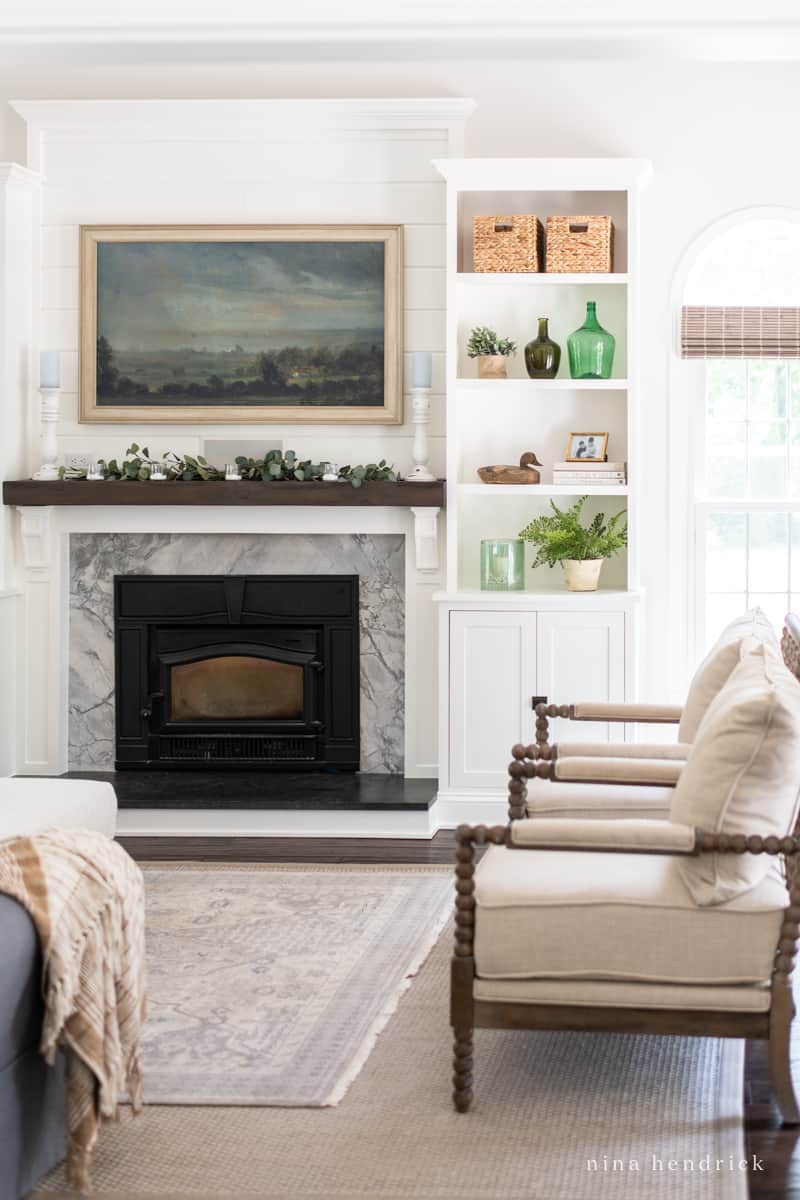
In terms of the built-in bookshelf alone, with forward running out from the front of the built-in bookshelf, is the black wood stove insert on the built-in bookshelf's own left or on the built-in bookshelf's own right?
on the built-in bookshelf's own right

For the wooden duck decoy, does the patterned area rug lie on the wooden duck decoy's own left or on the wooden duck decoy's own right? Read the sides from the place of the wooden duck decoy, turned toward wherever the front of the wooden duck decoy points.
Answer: on the wooden duck decoy's own right

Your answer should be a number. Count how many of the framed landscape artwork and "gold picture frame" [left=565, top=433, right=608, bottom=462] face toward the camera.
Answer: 2

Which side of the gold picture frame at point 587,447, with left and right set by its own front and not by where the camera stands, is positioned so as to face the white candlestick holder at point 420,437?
right

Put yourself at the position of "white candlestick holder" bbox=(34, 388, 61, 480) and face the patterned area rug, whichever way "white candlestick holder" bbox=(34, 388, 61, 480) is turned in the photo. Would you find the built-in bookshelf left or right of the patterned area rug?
left

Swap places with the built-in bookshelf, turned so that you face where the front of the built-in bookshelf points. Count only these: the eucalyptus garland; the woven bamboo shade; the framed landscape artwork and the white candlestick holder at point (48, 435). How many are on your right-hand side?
3

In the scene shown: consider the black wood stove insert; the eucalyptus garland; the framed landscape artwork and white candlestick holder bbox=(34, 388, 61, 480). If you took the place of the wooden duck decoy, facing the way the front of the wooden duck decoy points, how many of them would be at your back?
4

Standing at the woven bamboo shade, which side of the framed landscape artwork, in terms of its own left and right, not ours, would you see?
left

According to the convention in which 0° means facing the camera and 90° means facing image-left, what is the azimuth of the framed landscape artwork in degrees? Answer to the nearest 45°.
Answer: approximately 0°

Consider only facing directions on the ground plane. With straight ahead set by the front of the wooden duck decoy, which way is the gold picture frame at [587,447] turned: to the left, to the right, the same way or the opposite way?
to the right
